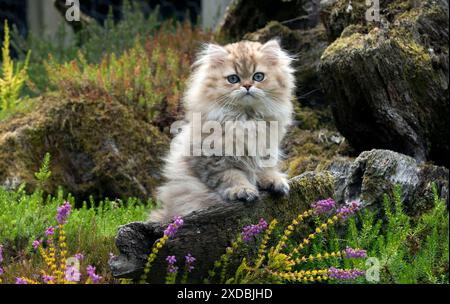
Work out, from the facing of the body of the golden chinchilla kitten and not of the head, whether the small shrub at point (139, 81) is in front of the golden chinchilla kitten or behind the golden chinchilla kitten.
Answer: behind

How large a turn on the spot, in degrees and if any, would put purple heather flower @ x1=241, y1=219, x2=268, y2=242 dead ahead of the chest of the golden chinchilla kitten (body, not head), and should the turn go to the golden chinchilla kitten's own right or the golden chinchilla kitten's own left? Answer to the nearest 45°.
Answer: approximately 45° to the golden chinchilla kitten's own right

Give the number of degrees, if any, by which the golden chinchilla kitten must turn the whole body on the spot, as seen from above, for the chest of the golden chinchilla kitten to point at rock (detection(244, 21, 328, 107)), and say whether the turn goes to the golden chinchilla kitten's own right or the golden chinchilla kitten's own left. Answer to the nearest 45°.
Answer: approximately 135° to the golden chinchilla kitten's own left

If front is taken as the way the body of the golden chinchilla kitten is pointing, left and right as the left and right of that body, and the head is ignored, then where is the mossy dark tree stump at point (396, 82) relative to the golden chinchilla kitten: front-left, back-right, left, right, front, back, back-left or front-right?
left

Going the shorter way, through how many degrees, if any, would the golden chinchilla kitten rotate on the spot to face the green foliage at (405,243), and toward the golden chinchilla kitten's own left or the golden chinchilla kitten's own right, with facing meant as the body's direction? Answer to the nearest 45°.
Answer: approximately 45° to the golden chinchilla kitten's own left

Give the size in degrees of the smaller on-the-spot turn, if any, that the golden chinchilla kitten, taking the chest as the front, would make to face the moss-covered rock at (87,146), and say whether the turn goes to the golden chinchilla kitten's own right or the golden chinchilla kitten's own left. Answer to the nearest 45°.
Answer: approximately 180°

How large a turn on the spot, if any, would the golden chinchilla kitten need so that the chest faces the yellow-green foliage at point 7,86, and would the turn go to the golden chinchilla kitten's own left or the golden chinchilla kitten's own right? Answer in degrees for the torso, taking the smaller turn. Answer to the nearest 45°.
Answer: approximately 180°

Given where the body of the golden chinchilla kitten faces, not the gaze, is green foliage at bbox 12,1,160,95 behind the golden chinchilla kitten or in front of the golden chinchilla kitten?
behind

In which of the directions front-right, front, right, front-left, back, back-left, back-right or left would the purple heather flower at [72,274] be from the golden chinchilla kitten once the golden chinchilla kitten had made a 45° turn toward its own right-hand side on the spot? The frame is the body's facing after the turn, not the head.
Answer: front-right

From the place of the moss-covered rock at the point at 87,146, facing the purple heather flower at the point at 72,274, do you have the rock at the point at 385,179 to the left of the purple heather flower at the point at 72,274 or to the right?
left

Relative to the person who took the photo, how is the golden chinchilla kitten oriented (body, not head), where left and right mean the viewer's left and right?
facing the viewer and to the right of the viewer

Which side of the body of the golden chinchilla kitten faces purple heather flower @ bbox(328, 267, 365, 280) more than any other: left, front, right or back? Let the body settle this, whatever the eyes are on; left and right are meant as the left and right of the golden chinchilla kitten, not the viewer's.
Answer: front
